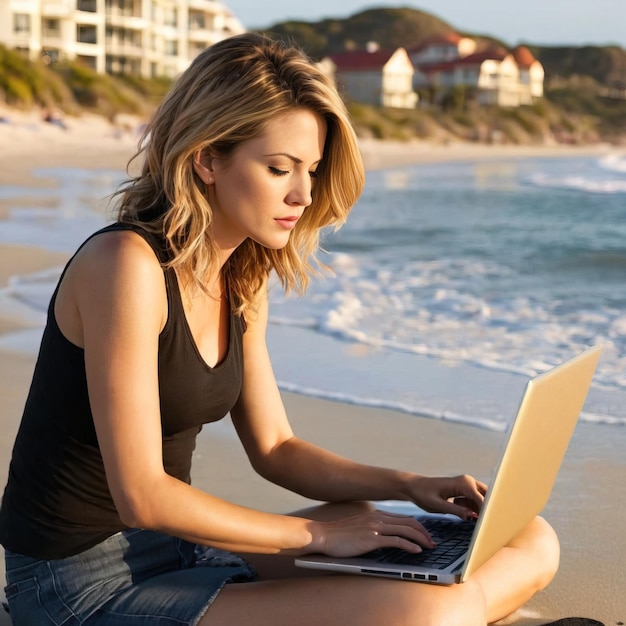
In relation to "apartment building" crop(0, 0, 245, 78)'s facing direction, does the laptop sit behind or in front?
in front

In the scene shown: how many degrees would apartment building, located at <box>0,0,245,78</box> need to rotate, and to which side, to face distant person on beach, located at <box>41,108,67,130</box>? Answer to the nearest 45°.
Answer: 0° — it already faces them

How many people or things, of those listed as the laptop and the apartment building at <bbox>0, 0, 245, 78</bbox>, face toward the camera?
1

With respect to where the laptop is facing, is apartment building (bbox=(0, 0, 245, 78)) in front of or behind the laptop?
in front

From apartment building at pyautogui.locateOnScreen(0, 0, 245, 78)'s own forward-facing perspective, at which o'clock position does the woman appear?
The woman is roughly at 12 o'clock from the apartment building.

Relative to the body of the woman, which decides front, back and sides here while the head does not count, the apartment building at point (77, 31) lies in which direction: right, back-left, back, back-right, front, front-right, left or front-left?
back-left

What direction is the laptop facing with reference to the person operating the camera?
facing away from the viewer and to the left of the viewer
